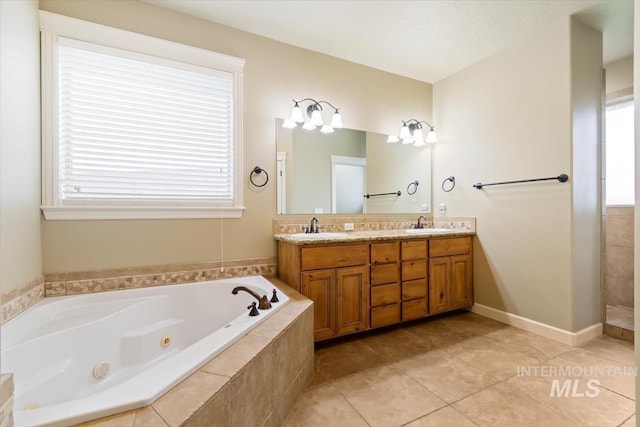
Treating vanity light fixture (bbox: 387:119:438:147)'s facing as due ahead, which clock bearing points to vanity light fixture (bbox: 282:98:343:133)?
vanity light fixture (bbox: 282:98:343:133) is roughly at 3 o'clock from vanity light fixture (bbox: 387:119:438:147).

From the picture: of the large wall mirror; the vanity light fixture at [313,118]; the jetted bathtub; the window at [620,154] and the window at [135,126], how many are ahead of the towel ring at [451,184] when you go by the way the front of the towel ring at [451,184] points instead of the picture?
4

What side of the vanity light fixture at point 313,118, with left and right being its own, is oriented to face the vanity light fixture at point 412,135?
left

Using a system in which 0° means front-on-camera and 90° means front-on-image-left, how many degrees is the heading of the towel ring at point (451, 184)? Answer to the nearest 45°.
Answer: approximately 45°

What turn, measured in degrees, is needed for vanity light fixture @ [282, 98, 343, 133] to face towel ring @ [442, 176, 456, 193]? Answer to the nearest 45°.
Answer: approximately 45° to its left

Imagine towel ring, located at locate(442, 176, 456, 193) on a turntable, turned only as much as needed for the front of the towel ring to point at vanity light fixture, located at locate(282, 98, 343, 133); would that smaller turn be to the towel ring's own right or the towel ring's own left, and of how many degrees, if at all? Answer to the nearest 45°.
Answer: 0° — it already faces it

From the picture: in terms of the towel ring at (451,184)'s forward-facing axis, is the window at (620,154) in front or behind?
behind

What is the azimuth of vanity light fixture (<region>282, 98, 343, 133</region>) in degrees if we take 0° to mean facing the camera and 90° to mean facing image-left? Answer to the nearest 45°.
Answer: approximately 315°

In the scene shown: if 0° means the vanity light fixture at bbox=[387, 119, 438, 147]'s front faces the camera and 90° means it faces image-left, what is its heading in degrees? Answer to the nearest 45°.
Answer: approximately 315°

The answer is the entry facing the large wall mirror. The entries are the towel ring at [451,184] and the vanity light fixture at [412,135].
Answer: the towel ring
